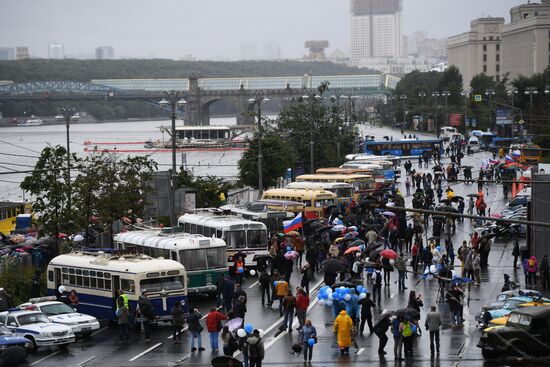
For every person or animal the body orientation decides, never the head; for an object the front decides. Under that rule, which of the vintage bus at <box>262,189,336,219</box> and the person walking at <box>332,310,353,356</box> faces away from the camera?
the person walking

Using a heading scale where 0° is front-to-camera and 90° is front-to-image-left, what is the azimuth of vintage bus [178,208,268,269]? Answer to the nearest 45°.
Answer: approximately 315°

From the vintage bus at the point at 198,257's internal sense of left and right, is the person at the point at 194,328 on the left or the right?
on its right

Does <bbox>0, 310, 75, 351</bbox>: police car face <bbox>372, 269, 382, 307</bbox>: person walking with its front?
no

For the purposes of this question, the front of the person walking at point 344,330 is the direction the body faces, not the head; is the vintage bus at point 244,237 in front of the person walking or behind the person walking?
in front

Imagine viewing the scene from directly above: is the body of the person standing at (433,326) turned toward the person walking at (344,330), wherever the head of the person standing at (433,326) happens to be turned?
no

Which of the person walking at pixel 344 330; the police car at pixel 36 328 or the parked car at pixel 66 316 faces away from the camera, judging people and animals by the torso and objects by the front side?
the person walking

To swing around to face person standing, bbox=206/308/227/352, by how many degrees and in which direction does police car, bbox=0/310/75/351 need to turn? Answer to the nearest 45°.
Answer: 0° — it already faces them

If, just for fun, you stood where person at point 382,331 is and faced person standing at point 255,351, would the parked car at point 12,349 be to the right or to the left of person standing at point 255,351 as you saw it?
right

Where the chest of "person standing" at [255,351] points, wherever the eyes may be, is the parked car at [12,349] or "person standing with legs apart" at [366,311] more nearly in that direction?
the person standing with legs apart

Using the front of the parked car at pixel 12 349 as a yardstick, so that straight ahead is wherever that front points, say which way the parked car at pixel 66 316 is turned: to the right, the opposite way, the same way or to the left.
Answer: the same way

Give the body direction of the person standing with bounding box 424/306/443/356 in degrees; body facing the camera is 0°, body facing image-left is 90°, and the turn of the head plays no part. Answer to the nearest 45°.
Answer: approximately 180°

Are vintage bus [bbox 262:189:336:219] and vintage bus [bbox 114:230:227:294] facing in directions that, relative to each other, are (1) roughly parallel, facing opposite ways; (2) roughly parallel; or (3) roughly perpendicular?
roughly parallel

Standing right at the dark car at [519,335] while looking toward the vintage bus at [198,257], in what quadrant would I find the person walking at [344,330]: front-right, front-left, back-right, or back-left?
front-left

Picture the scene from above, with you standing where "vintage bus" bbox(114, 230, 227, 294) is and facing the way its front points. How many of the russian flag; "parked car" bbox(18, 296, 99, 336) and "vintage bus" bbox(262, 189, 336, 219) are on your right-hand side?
1

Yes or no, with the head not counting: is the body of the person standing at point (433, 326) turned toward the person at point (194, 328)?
no
